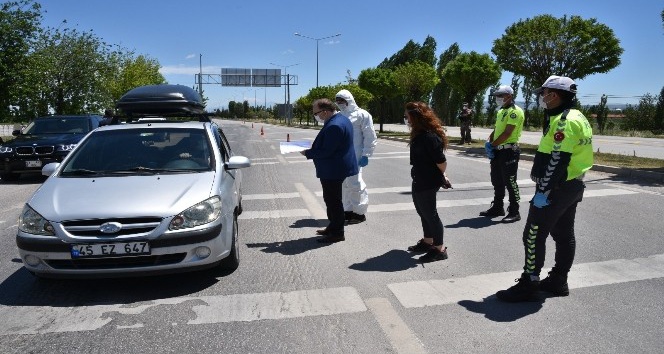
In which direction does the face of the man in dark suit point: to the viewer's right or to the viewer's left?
to the viewer's left

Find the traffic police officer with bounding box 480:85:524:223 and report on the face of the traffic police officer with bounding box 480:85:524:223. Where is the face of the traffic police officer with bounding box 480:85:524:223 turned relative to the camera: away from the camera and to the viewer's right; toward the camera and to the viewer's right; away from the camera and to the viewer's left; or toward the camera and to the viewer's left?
toward the camera and to the viewer's left

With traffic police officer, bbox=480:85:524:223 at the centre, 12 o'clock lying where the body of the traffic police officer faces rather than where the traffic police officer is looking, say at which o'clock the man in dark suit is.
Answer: The man in dark suit is roughly at 12 o'clock from the traffic police officer.

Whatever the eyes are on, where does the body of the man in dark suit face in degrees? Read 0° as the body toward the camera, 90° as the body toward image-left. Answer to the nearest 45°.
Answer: approximately 90°

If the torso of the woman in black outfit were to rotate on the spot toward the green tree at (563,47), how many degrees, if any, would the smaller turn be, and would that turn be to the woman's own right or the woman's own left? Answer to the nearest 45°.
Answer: approximately 90° to the woman's own right

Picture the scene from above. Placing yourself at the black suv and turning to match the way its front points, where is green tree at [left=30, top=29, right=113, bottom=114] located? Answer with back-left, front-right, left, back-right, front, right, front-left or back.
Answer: back-right

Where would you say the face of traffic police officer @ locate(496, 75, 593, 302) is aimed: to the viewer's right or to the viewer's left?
to the viewer's left

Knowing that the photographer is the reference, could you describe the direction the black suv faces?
facing the viewer and to the left of the viewer

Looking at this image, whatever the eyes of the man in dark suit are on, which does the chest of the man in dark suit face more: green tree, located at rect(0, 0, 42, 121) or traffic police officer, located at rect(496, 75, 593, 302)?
the green tree

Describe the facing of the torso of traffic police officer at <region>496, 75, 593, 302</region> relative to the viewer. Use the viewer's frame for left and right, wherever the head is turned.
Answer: facing to the left of the viewer

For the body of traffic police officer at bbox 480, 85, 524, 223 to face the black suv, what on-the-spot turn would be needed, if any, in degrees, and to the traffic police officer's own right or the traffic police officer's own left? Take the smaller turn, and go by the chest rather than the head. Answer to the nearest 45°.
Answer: approximately 45° to the traffic police officer's own right

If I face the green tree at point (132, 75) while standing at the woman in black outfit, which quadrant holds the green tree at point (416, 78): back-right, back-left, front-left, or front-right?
front-right

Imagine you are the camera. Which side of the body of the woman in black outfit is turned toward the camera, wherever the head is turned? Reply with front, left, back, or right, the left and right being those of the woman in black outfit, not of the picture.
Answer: left

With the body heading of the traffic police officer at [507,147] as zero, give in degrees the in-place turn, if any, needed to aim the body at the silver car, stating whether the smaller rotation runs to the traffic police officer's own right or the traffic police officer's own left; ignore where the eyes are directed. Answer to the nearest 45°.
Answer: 0° — they already face it
